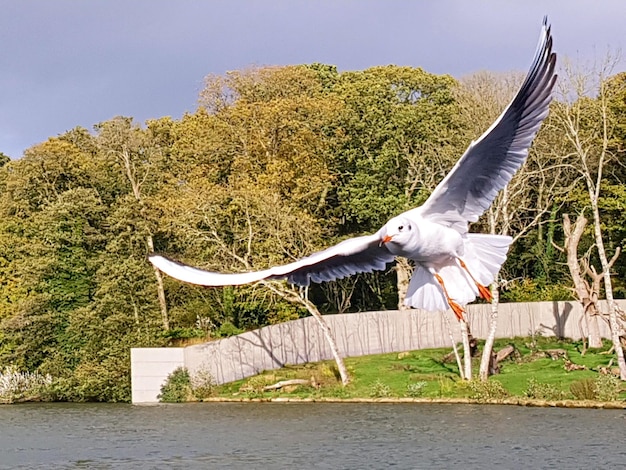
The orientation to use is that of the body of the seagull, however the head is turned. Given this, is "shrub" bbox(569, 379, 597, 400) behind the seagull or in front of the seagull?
behind

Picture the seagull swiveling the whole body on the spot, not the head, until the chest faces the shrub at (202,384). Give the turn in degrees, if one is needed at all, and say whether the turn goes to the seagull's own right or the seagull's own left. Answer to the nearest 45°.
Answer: approximately 135° to the seagull's own right

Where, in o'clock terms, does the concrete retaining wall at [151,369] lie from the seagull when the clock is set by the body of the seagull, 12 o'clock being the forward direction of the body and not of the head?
The concrete retaining wall is roughly at 4 o'clock from the seagull.

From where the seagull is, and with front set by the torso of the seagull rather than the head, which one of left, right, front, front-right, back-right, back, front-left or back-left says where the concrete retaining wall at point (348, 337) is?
back-right

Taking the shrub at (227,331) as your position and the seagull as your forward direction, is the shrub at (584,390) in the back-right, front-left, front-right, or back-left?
front-left

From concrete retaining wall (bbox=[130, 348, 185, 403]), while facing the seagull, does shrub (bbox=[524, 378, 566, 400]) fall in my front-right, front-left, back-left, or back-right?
front-left

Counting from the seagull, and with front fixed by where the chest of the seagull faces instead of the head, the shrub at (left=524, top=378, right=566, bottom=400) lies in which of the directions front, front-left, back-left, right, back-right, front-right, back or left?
back-right

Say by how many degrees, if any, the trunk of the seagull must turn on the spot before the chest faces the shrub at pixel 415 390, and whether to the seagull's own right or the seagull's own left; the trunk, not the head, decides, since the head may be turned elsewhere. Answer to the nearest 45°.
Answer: approximately 135° to the seagull's own right

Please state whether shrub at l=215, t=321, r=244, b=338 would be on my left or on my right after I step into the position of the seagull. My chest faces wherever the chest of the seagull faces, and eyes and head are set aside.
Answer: on my right
